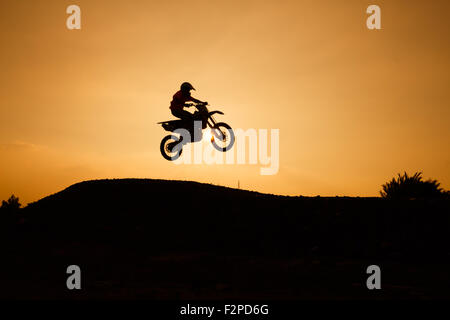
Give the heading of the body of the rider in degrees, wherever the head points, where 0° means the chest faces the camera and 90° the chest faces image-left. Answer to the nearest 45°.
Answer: approximately 270°

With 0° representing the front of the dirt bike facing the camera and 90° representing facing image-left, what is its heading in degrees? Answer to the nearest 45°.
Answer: approximately 270°
